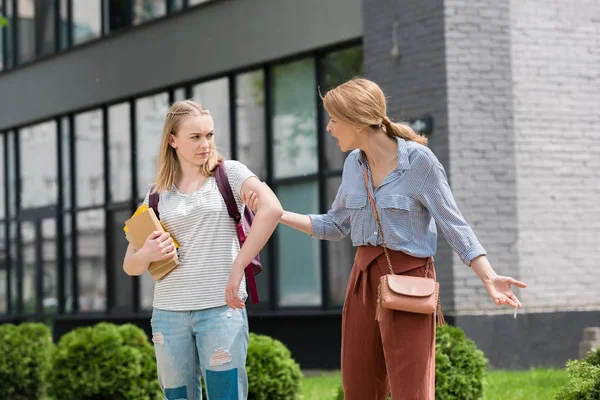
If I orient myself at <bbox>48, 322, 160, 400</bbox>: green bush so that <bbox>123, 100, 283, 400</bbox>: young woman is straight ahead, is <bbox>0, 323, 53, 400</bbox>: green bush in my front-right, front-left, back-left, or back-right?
back-right

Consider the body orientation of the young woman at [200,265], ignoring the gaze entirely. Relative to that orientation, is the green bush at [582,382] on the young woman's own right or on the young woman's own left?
on the young woman's own left

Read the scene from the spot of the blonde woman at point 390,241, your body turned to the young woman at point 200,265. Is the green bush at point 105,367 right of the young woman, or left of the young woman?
right

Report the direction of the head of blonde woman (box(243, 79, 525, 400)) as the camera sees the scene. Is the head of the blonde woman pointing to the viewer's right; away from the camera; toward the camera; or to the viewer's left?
to the viewer's left

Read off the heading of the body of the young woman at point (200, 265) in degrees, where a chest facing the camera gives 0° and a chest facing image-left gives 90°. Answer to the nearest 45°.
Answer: approximately 0°

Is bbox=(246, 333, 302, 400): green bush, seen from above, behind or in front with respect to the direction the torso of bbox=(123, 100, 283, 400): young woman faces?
behind

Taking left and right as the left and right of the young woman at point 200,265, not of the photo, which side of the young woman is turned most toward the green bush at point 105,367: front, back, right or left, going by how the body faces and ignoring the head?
back

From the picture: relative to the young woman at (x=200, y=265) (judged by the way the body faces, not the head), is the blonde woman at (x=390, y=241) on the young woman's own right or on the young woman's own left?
on the young woman's own left
